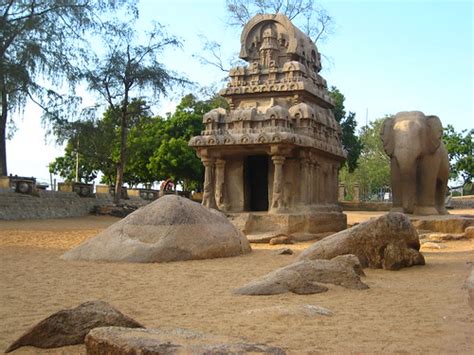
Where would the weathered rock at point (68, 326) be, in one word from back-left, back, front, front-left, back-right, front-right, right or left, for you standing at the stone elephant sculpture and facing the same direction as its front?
front

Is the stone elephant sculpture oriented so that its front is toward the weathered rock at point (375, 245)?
yes

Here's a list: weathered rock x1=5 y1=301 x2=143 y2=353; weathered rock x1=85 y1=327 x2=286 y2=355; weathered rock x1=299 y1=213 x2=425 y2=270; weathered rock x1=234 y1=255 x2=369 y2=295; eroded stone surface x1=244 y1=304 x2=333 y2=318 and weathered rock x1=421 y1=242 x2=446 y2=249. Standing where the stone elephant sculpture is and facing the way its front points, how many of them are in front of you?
6

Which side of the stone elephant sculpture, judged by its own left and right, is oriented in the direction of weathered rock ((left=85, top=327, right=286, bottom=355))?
front

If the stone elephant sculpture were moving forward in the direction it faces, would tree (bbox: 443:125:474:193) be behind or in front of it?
behind

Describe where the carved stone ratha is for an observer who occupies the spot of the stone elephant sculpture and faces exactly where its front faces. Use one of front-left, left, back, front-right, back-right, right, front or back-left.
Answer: right

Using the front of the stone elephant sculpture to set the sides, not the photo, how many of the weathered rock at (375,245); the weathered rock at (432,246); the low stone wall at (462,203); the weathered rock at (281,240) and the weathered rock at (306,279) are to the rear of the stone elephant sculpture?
1

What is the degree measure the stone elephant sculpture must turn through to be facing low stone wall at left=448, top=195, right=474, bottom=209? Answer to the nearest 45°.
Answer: approximately 180°

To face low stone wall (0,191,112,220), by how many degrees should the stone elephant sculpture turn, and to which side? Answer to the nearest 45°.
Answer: approximately 90° to its right

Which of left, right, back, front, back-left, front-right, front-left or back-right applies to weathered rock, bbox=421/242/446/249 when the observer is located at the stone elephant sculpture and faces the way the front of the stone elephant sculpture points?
front

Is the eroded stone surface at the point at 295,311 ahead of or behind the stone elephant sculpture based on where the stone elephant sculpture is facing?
ahead

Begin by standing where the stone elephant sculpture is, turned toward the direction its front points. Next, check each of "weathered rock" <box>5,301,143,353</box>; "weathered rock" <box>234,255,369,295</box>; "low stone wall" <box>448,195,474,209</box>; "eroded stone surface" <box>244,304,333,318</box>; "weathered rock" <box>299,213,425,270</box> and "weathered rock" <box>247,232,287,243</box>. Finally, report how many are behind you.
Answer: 1

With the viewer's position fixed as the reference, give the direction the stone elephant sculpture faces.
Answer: facing the viewer
